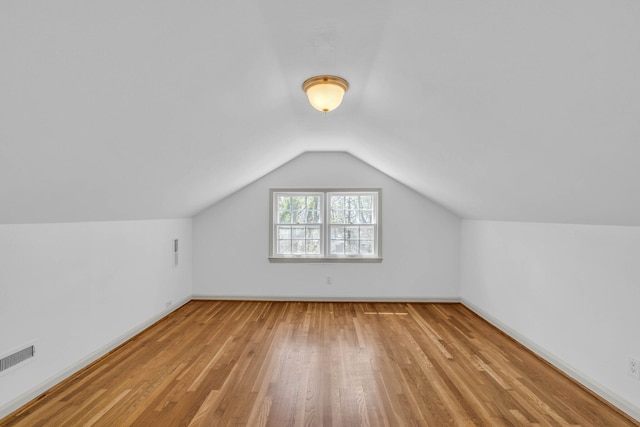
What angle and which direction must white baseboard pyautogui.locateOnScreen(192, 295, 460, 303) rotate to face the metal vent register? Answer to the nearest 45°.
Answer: approximately 45° to its right

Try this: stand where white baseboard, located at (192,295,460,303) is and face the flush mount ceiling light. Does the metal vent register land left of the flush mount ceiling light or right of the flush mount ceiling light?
right

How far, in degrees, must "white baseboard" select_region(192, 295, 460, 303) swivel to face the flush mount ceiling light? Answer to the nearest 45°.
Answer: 0° — it already faces it

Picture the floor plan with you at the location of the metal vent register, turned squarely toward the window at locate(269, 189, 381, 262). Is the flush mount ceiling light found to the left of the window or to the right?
right

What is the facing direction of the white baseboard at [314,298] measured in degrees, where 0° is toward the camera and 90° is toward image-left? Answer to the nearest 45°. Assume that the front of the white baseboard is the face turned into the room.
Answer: approximately 0°
